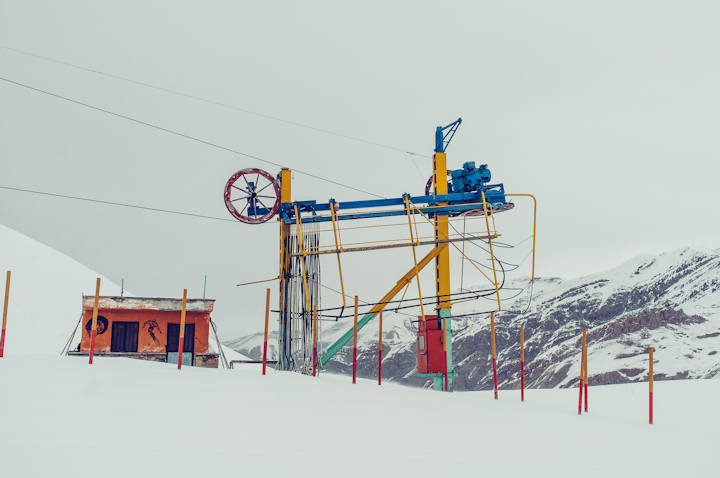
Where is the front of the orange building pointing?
toward the camera
